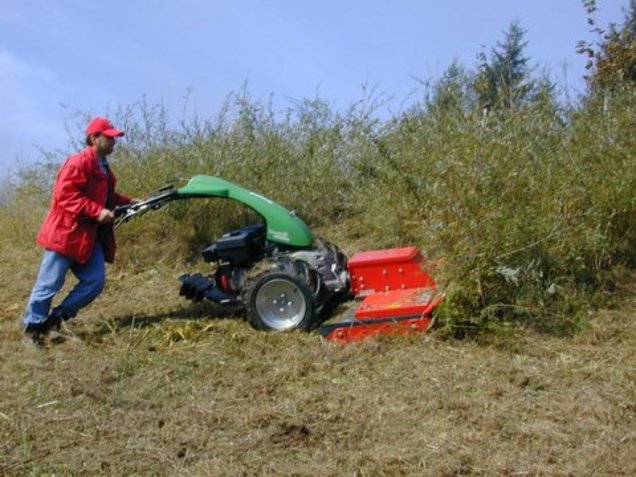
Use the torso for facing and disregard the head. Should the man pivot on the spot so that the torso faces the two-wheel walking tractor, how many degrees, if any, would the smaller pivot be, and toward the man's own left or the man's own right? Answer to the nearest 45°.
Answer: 0° — they already face it

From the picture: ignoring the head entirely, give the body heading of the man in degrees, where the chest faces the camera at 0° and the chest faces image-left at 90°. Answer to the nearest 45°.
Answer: approximately 270°
